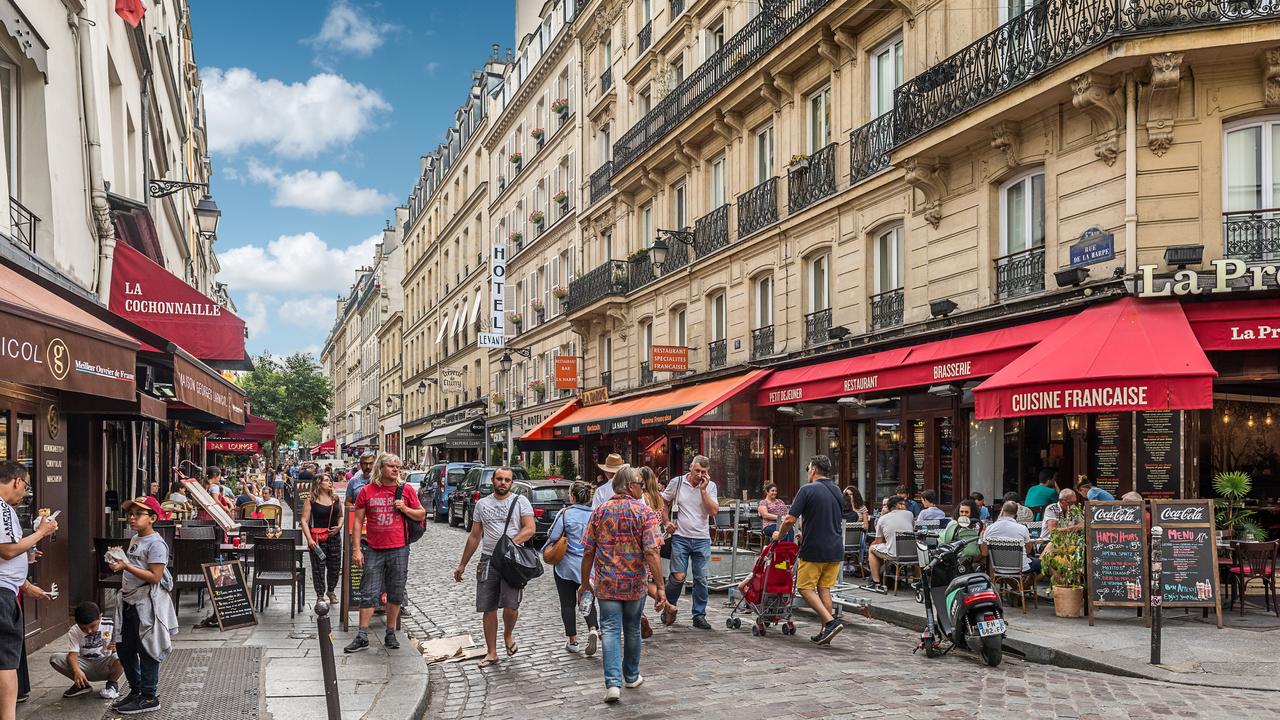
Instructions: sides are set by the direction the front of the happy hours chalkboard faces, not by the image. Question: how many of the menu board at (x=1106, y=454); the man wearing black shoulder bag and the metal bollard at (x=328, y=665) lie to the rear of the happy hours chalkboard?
1

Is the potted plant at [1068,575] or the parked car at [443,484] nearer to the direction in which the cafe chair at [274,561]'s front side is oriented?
the parked car

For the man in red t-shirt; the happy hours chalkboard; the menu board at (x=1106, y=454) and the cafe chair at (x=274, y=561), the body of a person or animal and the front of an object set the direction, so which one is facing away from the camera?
the cafe chair

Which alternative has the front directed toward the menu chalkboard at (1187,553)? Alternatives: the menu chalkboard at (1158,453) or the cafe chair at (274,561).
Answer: the menu chalkboard at (1158,453)

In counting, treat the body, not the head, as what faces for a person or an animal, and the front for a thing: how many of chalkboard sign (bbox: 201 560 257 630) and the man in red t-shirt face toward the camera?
2

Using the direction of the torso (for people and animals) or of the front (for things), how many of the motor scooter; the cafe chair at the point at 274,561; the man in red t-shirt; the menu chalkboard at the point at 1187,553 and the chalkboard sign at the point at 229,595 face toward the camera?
3
